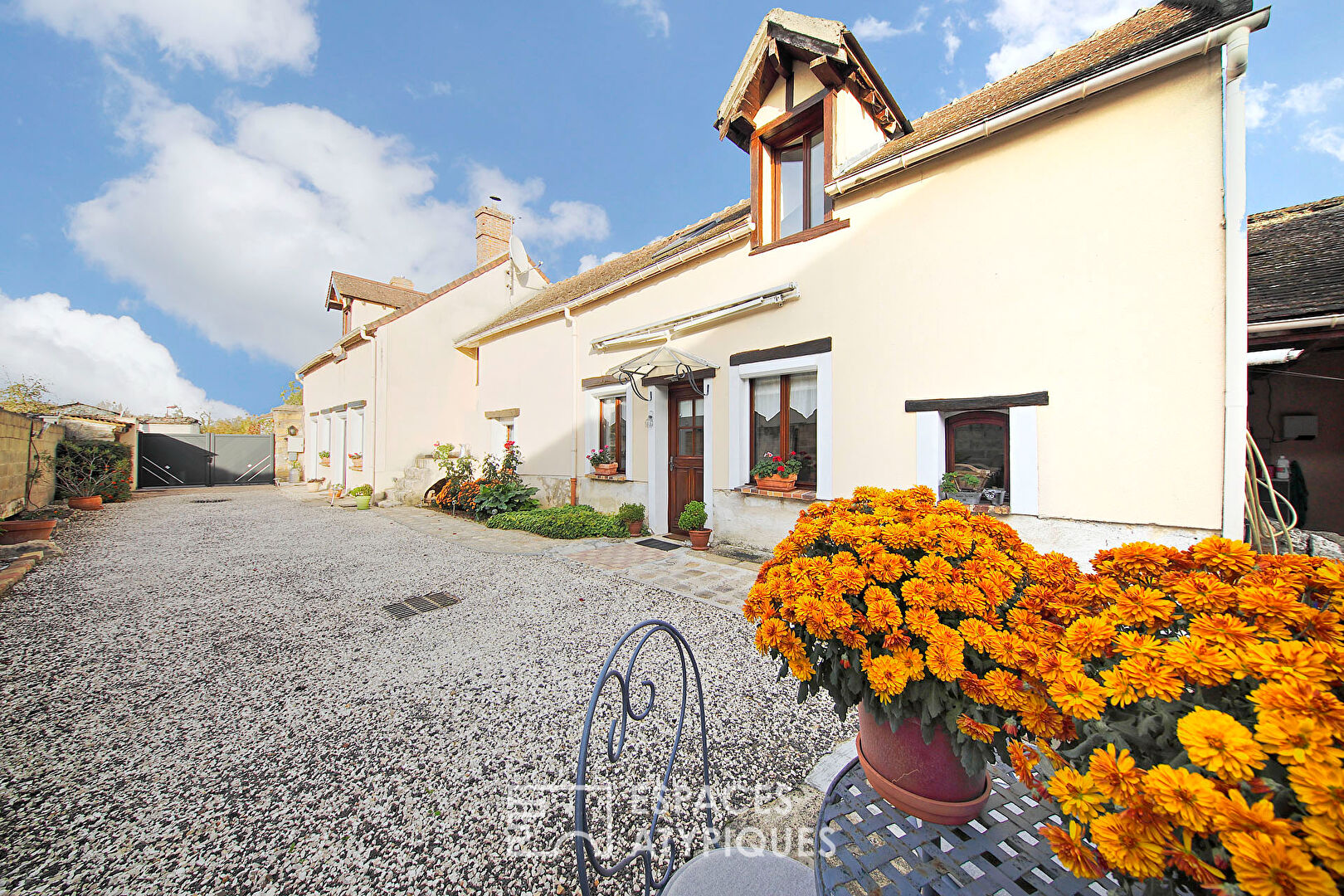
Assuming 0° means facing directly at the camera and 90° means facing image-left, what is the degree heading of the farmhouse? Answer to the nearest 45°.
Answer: approximately 45°

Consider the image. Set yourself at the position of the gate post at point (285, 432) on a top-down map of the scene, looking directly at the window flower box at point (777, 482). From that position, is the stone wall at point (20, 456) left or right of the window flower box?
right

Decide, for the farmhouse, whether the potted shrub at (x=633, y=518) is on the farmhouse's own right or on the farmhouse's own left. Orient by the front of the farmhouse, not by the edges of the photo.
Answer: on the farmhouse's own right

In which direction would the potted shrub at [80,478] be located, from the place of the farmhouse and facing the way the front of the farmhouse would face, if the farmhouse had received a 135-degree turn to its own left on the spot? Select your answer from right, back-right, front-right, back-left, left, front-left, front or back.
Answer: back

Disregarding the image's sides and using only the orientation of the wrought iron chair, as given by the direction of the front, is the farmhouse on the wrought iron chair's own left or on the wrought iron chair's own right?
on the wrought iron chair's own left
